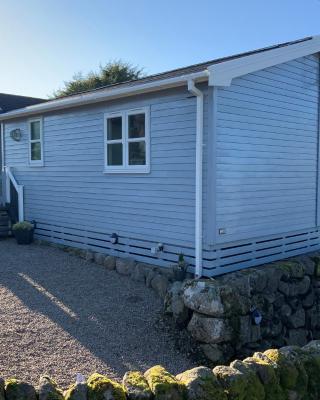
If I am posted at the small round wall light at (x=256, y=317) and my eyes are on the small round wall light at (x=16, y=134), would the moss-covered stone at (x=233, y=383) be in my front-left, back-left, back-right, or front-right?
back-left

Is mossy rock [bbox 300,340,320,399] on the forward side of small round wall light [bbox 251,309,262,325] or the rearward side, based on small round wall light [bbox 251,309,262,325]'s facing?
on the forward side

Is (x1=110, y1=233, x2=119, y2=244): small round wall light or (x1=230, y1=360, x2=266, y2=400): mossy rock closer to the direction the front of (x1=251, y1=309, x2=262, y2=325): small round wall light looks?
the mossy rock

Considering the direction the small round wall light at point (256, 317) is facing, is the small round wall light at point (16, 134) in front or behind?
behind

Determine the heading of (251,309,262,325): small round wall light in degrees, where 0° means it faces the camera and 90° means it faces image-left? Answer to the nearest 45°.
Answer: approximately 315°

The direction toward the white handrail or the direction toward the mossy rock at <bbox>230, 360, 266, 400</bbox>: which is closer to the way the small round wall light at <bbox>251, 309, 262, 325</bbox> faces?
the mossy rock

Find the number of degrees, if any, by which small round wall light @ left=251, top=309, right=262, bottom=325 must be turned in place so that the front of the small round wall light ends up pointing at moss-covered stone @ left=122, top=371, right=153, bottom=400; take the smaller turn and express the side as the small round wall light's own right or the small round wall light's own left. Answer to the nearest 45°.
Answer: approximately 45° to the small round wall light's own right

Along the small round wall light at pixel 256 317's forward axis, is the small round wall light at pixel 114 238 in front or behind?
behind

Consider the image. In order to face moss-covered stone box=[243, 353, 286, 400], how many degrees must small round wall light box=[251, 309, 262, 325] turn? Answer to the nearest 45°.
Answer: approximately 45° to its right

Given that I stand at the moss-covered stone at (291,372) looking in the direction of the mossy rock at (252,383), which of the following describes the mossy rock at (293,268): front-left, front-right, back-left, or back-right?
back-right

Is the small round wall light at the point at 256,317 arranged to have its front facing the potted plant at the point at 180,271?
no
